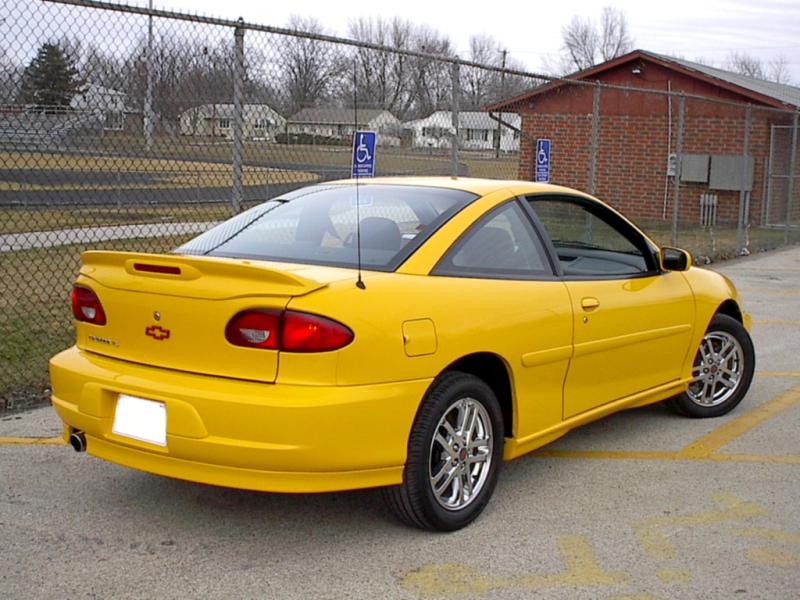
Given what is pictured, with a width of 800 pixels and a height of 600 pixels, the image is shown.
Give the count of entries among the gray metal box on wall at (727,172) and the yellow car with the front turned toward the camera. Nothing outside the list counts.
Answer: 1

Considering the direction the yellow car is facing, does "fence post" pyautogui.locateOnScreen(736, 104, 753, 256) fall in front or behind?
in front

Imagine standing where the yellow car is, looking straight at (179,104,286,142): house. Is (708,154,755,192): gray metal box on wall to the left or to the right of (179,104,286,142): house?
right

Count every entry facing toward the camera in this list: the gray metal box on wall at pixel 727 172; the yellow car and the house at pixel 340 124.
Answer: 2

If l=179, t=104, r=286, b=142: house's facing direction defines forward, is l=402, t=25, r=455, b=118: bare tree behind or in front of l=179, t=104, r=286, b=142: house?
behind
